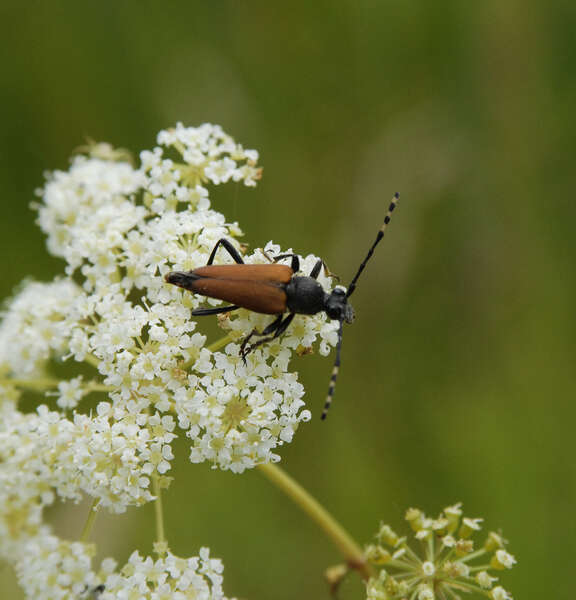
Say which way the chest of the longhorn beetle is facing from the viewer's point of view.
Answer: to the viewer's right

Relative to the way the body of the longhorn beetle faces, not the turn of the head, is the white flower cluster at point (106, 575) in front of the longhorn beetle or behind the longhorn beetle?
behind
